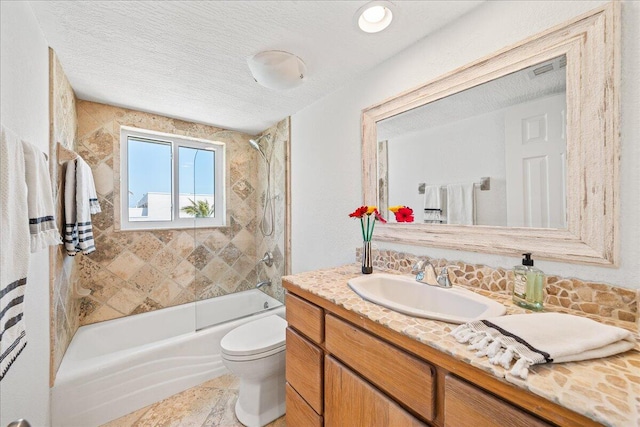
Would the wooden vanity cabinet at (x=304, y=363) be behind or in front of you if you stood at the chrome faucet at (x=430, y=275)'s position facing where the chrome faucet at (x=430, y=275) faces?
in front

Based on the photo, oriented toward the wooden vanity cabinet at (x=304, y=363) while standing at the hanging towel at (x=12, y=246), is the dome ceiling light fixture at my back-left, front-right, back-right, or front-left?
front-left

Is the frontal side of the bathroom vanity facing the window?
no

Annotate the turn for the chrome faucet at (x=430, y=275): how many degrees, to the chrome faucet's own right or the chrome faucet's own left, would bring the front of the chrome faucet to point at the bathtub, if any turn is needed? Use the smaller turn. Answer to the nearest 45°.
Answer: approximately 45° to the chrome faucet's own right

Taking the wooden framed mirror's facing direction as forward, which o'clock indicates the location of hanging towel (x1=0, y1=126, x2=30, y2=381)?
The hanging towel is roughly at 12 o'clock from the wooden framed mirror.

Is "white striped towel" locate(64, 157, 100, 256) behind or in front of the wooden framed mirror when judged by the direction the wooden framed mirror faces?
in front

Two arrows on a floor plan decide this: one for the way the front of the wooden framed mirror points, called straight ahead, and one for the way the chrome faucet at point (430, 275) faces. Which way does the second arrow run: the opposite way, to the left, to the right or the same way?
the same way

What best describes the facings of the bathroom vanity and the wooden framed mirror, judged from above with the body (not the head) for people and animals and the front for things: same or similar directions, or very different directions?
same or similar directions

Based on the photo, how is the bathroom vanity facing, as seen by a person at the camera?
facing the viewer and to the left of the viewer

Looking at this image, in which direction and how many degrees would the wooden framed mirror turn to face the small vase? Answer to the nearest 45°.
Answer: approximately 45° to its right

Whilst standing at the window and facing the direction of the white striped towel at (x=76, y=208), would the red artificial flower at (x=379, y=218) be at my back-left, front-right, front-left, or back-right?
front-left

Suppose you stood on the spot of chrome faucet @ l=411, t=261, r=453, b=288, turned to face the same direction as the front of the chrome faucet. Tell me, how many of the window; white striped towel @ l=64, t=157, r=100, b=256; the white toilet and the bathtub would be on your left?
0

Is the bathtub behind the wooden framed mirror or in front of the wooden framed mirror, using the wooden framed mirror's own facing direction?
in front
